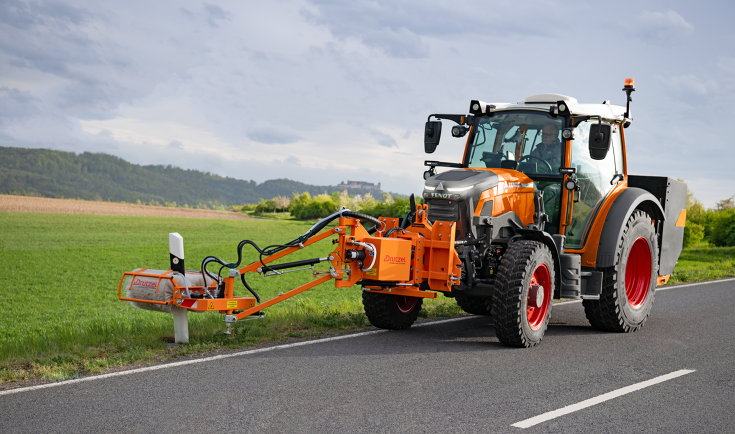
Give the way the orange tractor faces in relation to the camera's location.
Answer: facing the viewer and to the left of the viewer

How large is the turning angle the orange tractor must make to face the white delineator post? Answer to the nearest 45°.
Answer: approximately 45° to its right
